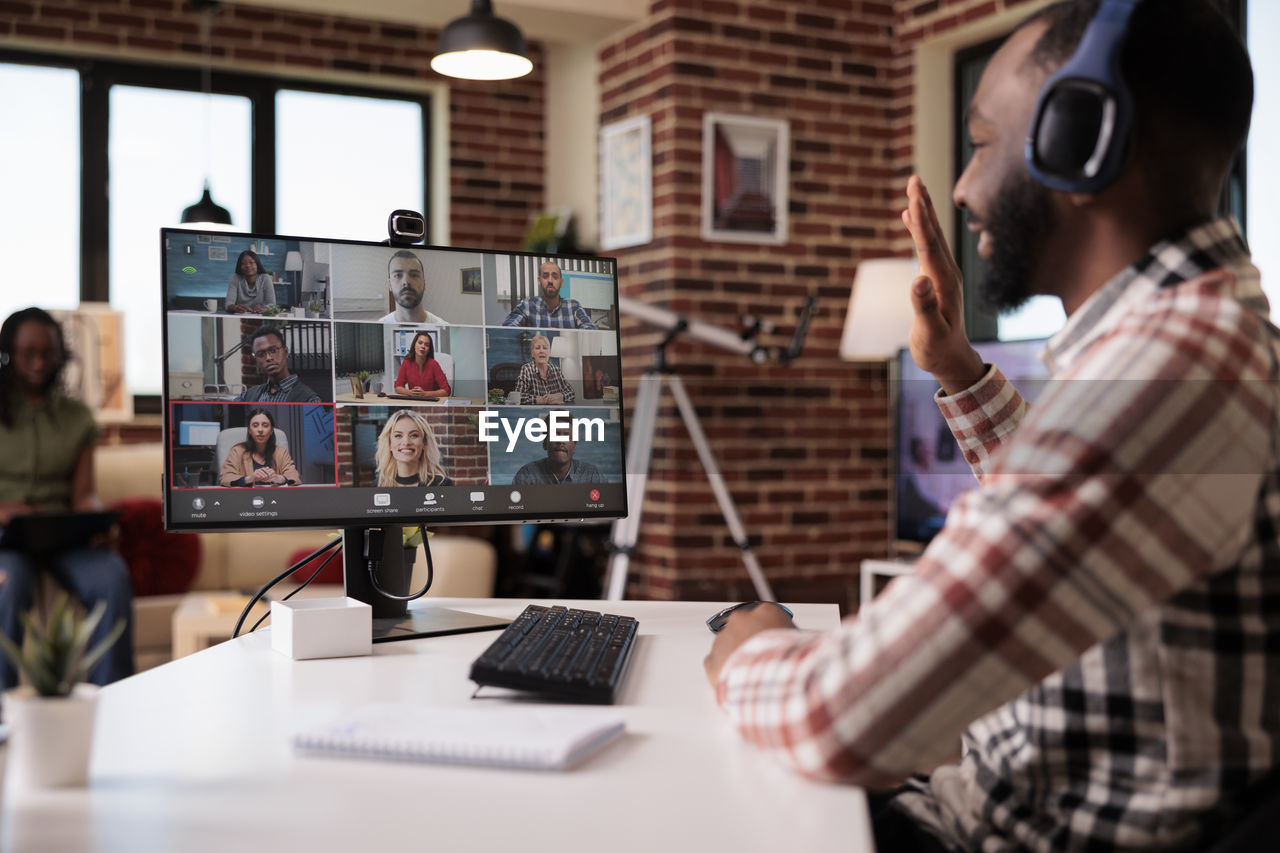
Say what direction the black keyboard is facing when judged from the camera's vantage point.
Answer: facing to the right of the viewer

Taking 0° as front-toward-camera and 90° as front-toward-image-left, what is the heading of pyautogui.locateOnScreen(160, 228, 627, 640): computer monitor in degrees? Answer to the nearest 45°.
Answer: approximately 315°

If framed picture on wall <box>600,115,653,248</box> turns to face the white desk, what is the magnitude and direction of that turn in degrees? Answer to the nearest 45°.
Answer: approximately 45° to its left

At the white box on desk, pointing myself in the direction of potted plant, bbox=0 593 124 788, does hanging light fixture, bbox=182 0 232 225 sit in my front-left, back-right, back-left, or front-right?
back-right
